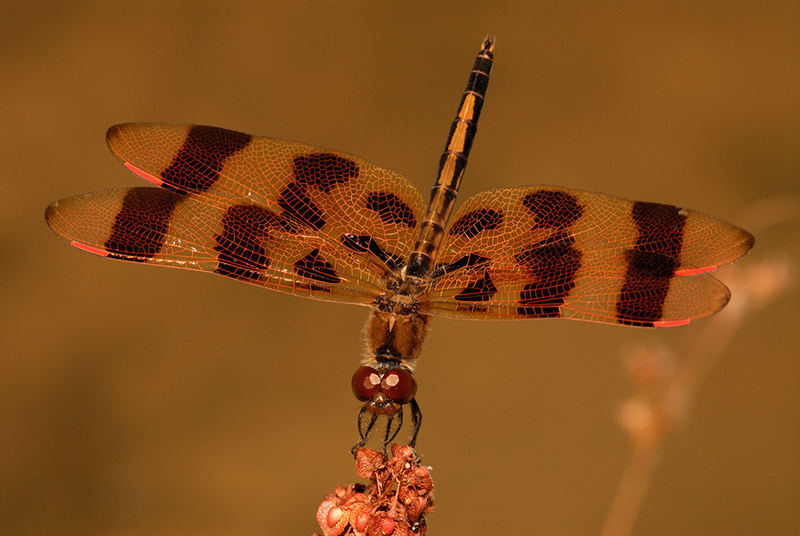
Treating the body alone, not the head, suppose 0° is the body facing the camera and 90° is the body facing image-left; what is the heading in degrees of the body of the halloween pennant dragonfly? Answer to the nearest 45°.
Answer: approximately 0°
